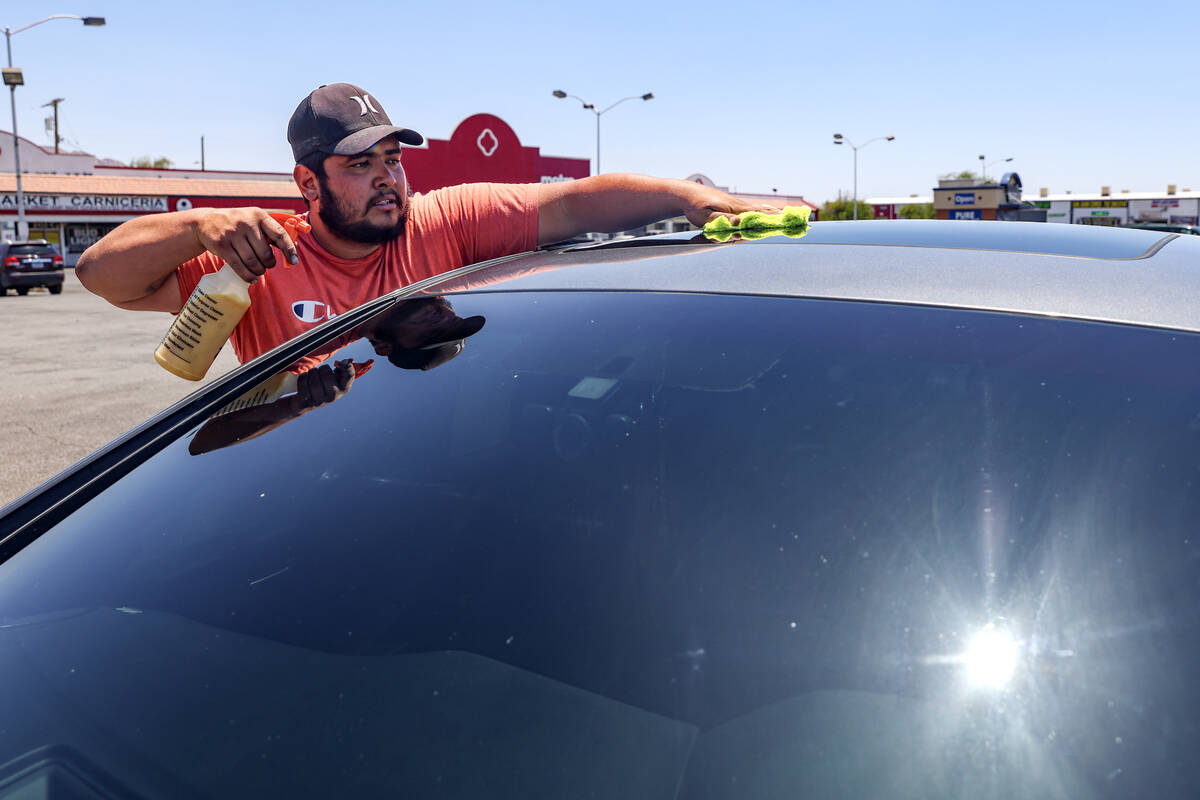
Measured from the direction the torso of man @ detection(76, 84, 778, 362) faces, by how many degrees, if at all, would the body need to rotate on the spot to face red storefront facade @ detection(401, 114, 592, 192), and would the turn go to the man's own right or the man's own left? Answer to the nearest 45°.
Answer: approximately 135° to the man's own left

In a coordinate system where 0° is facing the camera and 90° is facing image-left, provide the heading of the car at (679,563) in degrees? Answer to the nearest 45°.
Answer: approximately 45°

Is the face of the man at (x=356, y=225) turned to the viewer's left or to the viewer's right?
to the viewer's right

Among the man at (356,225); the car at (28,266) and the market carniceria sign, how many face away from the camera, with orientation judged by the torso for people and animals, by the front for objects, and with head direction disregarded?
1

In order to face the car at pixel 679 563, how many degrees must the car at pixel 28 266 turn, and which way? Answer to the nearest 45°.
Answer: approximately 180°

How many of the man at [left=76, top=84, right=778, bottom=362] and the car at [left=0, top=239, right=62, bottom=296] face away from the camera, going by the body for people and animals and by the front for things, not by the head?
1

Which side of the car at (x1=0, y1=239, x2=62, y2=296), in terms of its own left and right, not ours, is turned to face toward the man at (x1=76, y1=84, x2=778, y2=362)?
back

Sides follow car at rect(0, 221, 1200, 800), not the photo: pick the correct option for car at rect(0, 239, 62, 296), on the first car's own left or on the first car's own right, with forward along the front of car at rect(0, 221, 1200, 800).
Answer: on the first car's own right

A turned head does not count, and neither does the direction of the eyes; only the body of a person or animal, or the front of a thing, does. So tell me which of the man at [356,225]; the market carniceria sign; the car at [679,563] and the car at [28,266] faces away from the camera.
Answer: the car at [28,266]

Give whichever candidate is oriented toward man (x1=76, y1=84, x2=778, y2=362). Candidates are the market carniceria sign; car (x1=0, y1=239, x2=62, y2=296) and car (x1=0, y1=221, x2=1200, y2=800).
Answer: the market carniceria sign

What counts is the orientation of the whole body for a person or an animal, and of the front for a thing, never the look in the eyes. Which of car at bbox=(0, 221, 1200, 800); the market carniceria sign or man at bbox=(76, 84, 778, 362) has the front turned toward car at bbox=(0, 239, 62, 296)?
the market carniceria sign

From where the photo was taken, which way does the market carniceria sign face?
toward the camera

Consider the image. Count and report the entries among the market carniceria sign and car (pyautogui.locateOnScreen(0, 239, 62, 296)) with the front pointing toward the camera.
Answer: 1

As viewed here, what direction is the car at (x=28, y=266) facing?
away from the camera

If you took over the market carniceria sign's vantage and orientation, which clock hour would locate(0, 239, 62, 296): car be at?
The car is roughly at 12 o'clock from the market carniceria sign.

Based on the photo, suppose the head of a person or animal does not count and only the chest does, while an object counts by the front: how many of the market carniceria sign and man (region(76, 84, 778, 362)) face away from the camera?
0

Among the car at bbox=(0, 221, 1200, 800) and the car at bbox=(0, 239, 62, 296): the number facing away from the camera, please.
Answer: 1

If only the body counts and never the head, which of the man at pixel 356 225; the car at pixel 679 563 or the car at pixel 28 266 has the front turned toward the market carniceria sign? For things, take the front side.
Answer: the car at pixel 28 266
